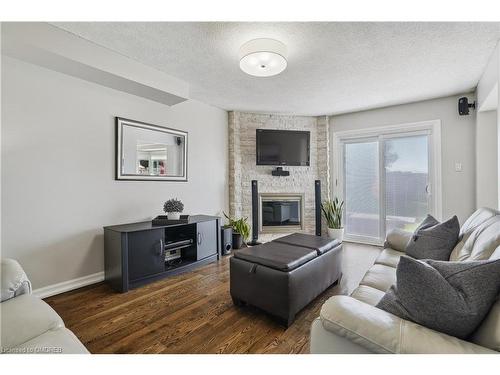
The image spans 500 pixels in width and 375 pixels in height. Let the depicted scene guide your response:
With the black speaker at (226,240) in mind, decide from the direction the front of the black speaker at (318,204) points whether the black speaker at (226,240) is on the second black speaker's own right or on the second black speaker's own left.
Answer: on the second black speaker's own right

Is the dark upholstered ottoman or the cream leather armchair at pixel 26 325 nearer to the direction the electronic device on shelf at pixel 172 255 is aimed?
the dark upholstered ottoman

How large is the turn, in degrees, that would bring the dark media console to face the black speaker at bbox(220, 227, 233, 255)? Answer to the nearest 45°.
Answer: approximately 90° to its left

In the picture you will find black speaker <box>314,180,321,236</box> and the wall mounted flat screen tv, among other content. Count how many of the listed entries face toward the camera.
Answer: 2

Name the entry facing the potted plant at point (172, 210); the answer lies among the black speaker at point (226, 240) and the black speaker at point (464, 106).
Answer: the black speaker at point (464, 106)

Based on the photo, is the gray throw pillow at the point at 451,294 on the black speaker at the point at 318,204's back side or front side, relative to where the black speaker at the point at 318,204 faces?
on the front side

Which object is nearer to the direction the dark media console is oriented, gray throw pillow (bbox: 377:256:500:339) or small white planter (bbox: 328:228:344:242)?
the gray throw pillow

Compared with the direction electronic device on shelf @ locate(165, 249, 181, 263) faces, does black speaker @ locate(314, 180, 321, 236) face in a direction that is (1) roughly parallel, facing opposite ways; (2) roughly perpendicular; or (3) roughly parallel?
roughly perpendicular

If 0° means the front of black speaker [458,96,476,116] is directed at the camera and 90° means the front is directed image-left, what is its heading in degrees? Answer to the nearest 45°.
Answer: approximately 45°

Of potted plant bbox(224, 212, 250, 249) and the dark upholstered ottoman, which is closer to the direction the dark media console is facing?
the dark upholstered ottoman

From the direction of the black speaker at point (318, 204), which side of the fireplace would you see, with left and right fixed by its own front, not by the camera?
left

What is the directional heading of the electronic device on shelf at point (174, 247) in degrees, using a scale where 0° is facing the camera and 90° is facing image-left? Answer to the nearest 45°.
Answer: approximately 315°

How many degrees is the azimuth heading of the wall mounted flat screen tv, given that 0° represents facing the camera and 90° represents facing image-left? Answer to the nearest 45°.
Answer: approximately 0°

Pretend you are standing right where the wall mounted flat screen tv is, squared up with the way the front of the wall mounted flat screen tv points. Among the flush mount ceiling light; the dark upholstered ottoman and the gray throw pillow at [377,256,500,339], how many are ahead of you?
3
